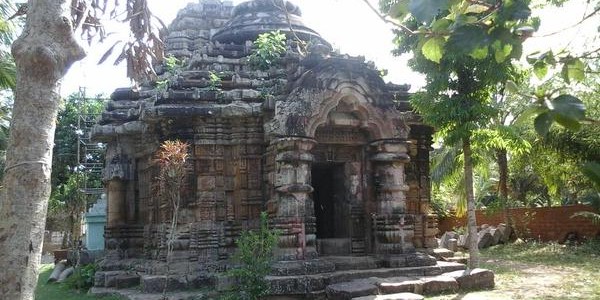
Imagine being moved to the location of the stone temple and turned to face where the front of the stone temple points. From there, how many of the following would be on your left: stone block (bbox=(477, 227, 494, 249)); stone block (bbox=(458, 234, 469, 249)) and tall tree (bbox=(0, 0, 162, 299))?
2

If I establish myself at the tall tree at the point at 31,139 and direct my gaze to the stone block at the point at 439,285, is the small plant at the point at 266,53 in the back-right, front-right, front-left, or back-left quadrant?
front-left

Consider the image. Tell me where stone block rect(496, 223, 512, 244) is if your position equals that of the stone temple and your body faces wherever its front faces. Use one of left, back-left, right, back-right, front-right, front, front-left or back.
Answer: left

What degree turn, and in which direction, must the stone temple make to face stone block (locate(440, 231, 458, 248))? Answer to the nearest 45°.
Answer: approximately 90° to its left

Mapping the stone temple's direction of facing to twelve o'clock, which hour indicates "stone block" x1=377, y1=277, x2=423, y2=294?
The stone block is roughly at 12 o'clock from the stone temple.

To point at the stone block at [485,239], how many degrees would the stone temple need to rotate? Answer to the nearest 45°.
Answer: approximately 90° to its left

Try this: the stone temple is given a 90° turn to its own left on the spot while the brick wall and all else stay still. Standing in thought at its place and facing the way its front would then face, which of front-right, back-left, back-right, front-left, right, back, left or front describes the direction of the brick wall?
front

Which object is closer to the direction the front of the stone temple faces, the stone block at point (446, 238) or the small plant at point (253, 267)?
the small plant

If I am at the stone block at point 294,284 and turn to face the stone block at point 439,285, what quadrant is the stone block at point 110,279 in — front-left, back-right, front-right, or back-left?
back-left

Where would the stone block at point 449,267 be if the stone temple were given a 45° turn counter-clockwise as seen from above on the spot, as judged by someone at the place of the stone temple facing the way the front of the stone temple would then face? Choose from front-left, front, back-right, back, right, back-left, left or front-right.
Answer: front

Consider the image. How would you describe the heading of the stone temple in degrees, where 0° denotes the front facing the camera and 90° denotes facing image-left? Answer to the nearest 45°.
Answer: approximately 315°

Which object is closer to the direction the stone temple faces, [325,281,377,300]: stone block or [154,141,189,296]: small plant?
the stone block

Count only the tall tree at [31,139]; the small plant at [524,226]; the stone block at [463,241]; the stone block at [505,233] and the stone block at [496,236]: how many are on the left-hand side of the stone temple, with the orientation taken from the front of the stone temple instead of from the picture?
4
